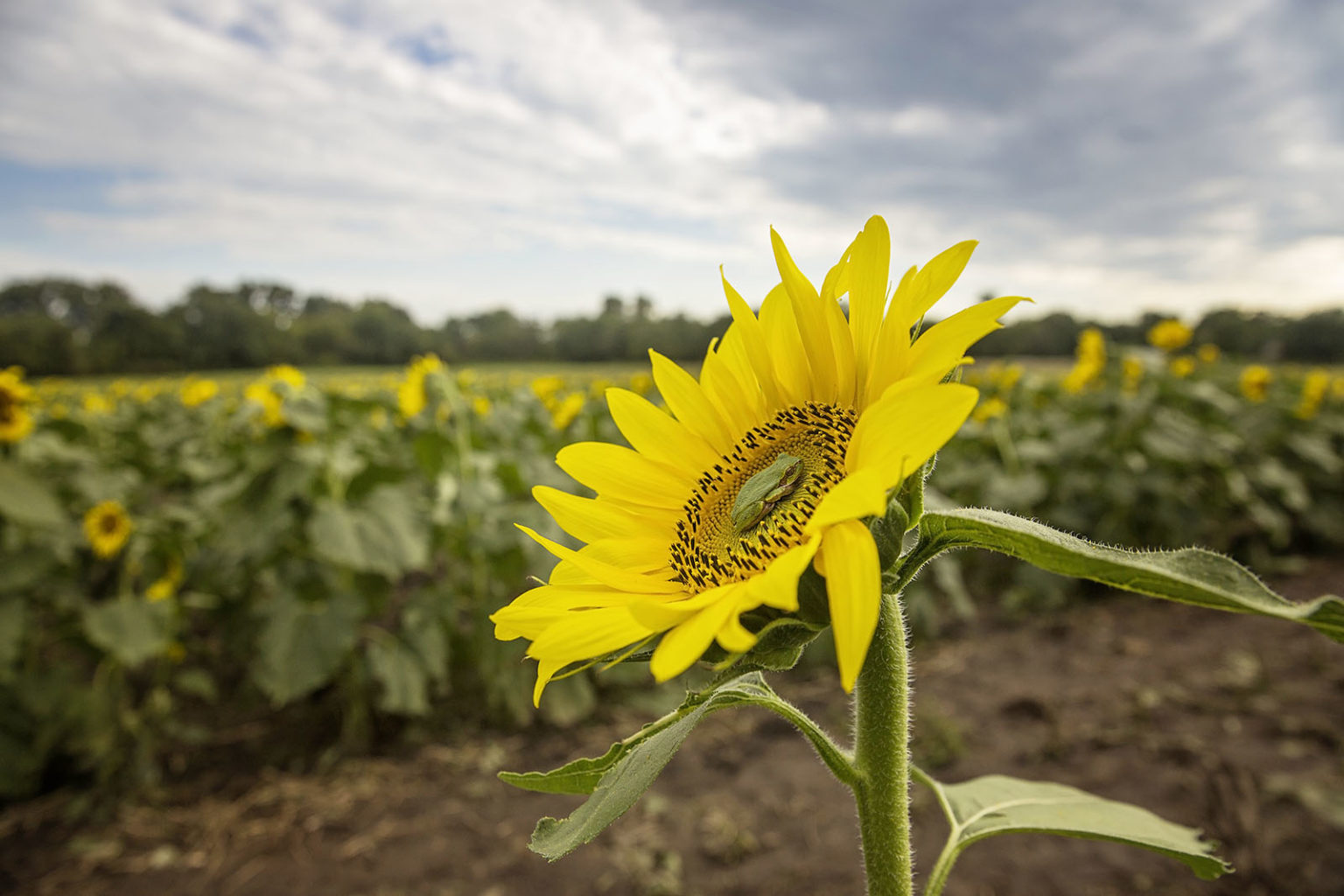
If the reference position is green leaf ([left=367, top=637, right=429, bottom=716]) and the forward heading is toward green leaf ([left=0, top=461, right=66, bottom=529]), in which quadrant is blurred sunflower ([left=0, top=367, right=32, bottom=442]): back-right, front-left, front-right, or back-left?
front-right

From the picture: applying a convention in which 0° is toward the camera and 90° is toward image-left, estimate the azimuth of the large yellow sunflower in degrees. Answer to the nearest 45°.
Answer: approximately 45°

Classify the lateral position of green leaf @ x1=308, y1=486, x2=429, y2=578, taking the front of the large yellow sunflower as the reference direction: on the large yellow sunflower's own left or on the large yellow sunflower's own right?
on the large yellow sunflower's own right

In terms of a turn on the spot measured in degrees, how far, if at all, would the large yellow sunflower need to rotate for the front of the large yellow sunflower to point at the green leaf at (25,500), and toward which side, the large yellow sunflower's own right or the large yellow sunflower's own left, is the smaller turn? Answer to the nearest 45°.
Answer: approximately 90° to the large yellow sunflower's own right

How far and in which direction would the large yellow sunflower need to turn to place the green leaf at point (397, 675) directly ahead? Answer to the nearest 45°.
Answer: approximately 90° to its right

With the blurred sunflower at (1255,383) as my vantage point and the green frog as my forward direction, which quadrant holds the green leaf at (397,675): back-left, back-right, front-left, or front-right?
front-right

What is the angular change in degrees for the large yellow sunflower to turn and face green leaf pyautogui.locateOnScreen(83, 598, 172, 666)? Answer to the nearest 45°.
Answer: approximately 90° to its right

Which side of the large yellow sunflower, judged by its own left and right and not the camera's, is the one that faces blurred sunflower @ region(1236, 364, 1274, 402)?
back

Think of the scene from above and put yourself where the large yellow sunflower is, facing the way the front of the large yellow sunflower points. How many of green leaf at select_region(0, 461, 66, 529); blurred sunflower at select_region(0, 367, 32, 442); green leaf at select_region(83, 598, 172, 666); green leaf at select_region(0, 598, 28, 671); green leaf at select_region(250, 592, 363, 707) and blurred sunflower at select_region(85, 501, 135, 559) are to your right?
6

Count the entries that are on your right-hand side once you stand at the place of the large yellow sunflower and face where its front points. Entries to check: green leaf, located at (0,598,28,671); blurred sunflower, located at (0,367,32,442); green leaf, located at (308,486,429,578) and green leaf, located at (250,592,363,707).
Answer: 4

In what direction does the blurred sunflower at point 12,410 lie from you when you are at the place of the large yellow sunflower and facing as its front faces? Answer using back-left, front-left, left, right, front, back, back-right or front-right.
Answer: right

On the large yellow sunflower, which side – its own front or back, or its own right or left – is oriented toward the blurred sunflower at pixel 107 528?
right

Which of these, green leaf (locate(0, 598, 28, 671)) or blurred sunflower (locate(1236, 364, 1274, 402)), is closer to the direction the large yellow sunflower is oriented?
the green leaf

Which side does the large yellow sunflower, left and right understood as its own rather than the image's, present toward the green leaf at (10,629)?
right

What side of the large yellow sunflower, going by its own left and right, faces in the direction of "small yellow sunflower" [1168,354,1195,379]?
back

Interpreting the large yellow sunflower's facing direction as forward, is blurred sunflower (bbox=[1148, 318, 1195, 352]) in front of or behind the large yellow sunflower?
behind

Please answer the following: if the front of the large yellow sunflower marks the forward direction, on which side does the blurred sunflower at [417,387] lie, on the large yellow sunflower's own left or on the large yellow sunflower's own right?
on the large yellow sunflower's own right
